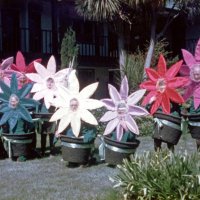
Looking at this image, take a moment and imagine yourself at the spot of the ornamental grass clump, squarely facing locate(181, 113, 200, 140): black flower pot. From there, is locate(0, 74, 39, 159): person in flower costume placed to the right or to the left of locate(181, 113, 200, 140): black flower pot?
left

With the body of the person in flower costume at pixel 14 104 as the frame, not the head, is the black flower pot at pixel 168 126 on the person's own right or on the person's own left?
on the person's own left

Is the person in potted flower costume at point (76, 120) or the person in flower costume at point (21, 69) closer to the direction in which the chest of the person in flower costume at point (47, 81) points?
the person in potted flower costume

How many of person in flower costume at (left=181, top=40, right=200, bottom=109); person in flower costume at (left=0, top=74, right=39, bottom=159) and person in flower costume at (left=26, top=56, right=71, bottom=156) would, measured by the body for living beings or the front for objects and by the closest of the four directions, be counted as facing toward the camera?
3

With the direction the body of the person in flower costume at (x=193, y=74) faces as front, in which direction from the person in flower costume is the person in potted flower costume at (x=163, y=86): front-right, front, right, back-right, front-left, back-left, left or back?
right

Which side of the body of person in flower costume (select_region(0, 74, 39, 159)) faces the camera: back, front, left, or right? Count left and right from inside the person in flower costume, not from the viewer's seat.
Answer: front

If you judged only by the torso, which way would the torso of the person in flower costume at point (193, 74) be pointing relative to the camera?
toward the camera

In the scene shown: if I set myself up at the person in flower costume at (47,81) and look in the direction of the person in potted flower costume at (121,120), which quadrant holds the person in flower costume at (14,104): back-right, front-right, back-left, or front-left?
back-right
